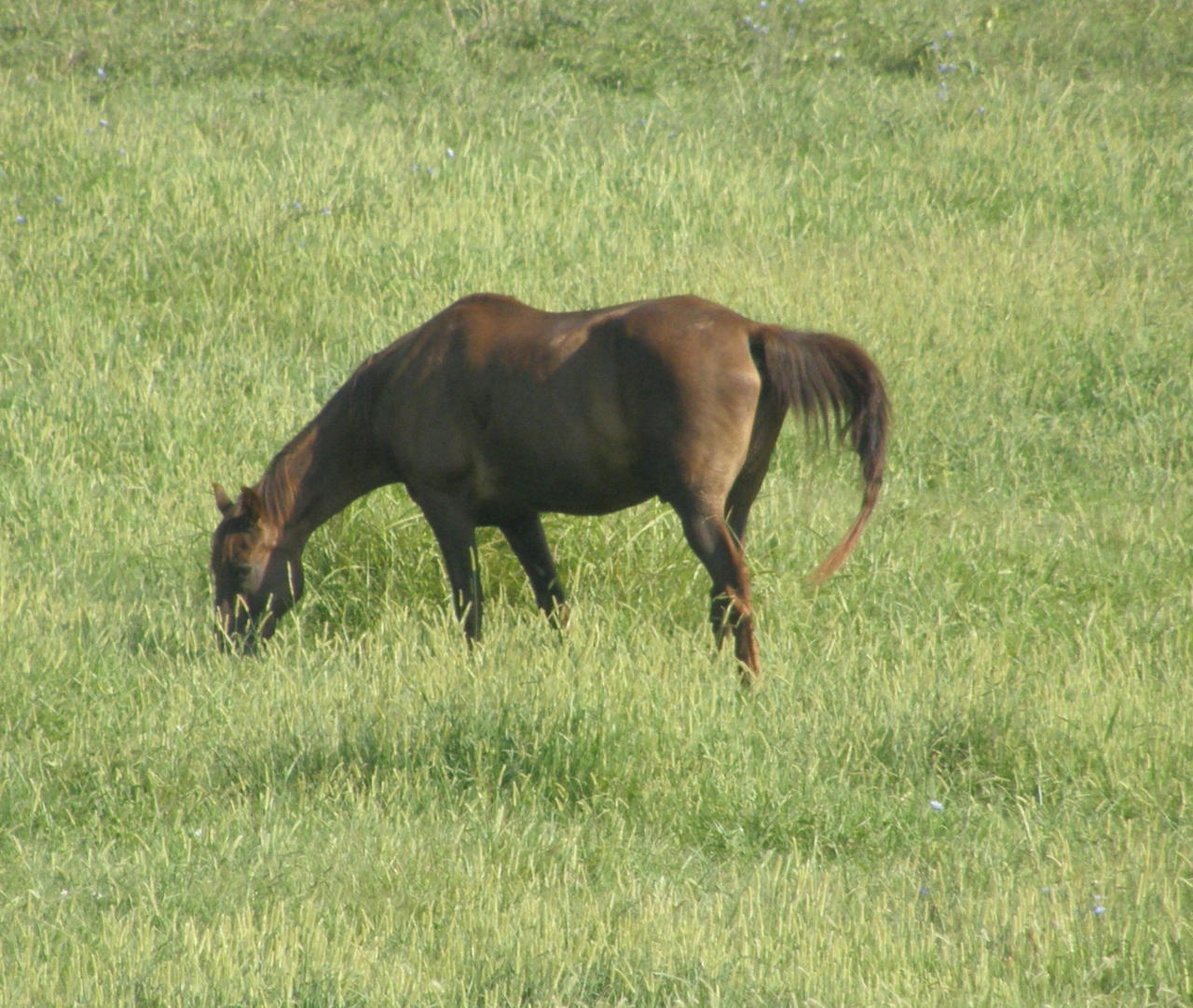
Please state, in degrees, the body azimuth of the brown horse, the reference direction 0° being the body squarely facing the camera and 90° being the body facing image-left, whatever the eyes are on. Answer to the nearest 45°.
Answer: approximately 90°
